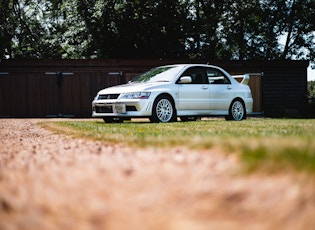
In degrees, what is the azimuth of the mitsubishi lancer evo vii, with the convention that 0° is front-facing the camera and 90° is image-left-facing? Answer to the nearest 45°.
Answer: approximately 45°

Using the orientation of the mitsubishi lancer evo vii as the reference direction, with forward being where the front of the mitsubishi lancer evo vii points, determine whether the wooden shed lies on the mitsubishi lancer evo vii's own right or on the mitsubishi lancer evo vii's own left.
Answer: on the mitsubishi lancer evo vii's own right
